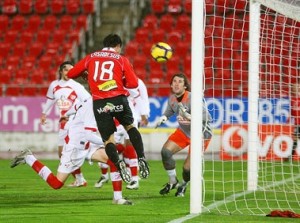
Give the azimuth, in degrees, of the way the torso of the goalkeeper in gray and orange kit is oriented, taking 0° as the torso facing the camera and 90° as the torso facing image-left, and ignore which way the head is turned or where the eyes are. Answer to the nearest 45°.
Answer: approximately 45°

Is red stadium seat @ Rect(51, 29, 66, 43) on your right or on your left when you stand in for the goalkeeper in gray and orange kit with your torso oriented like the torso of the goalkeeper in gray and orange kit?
on your right

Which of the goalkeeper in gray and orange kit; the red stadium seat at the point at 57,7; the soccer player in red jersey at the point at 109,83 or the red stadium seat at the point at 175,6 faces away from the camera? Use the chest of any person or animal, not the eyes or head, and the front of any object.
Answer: the soccer player in red jersey

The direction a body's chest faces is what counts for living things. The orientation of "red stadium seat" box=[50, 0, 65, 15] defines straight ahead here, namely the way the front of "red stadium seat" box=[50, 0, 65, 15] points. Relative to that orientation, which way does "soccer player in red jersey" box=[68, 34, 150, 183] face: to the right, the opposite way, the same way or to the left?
the opposite way

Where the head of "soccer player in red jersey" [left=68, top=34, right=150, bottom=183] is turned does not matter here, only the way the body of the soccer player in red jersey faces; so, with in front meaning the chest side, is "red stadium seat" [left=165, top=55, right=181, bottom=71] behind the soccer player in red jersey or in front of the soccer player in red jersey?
in front

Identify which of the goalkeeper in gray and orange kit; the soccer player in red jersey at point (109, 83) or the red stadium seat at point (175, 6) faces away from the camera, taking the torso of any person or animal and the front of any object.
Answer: the soccer player in red jersey

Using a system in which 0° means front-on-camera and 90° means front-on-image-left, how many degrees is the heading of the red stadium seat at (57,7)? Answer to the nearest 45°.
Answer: approximately 0°

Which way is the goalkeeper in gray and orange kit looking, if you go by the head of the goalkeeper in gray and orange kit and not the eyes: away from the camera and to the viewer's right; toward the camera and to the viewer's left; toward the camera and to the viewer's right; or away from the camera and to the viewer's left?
toward the camera and to the viewer's left

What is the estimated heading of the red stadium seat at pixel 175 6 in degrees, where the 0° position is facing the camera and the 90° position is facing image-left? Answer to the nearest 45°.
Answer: approximately 0°

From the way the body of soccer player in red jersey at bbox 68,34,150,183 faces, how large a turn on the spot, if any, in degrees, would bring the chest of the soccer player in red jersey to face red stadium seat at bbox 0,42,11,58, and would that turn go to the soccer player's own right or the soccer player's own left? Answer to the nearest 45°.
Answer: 0° — they already face it

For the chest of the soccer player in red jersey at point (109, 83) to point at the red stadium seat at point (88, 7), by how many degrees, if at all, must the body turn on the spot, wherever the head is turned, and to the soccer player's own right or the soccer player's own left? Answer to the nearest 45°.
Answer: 0° — they already face it

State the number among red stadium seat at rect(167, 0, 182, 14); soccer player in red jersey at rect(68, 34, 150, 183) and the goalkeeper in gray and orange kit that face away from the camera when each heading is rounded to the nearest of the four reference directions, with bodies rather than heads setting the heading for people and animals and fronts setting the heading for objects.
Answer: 1

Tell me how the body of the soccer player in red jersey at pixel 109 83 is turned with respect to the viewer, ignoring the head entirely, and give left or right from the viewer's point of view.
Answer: facing away from the viewer
